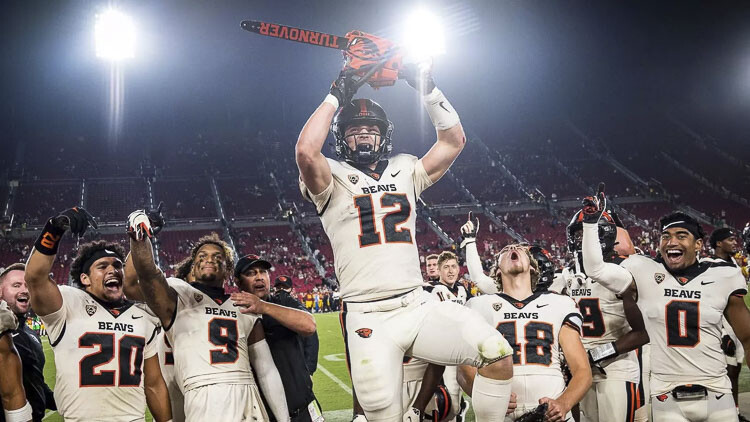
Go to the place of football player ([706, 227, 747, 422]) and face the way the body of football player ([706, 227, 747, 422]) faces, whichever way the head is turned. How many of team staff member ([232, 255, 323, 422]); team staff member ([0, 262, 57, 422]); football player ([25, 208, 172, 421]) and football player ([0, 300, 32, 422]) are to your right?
4

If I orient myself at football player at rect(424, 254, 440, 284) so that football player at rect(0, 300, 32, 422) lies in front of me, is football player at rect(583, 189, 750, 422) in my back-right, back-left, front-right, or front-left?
front-left

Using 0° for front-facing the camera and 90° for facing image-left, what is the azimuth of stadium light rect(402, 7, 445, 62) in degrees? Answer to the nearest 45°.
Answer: approximately 0°

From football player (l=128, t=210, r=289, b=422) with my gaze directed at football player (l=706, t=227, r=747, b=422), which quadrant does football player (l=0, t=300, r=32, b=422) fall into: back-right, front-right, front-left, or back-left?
back-left

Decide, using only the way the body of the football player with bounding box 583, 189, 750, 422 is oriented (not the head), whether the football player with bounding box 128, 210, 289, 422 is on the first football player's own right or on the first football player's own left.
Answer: on the first football player's own right

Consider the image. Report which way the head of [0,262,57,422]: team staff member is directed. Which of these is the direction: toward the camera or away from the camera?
toward the camera

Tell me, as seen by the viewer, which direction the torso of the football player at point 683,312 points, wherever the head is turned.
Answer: toward the camera

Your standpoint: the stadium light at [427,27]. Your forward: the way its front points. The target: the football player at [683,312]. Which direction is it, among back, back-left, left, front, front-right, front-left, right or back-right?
front

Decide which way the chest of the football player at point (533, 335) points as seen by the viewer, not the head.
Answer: toward the camera

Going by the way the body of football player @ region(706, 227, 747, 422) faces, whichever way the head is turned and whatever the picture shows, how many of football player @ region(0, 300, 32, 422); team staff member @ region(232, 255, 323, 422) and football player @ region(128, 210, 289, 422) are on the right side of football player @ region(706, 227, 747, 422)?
3

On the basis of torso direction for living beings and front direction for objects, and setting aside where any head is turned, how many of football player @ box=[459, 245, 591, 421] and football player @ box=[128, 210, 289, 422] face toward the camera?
2

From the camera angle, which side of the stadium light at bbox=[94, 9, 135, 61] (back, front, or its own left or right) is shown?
front
